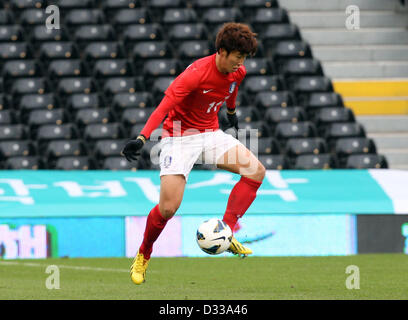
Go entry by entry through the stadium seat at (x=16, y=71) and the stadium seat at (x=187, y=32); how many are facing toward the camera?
2

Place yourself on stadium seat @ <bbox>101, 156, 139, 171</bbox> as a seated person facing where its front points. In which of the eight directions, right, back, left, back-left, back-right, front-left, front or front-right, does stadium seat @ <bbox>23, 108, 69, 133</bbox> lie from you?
back-right

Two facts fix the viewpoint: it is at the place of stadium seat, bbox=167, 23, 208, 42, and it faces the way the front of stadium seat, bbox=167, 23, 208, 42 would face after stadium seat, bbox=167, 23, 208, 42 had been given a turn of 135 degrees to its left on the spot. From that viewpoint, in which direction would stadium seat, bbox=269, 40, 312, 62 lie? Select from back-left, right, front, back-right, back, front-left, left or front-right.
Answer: front-right

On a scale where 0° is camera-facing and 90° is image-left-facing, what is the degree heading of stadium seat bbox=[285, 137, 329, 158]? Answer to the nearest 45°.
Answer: approximately 0°

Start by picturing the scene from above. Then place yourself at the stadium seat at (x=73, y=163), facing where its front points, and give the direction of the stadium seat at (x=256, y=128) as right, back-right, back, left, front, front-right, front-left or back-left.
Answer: left

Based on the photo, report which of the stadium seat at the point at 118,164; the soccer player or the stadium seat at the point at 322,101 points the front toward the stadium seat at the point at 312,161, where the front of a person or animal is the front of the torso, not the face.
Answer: the stadium seat at the point at 322,101

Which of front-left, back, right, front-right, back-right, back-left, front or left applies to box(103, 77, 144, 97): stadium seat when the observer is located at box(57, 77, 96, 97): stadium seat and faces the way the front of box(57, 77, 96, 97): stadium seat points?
left
